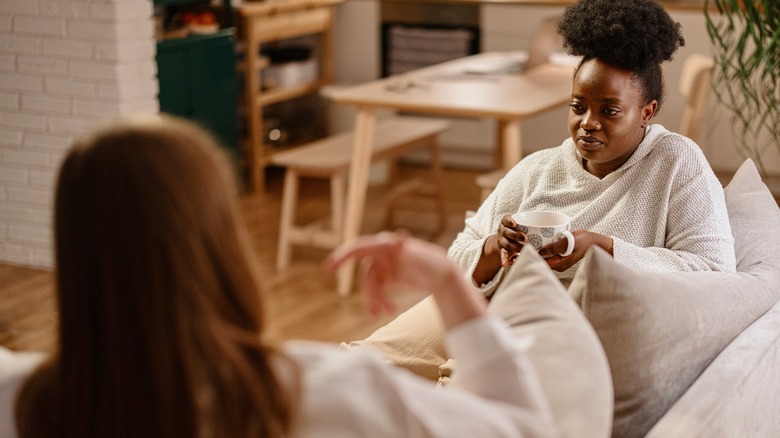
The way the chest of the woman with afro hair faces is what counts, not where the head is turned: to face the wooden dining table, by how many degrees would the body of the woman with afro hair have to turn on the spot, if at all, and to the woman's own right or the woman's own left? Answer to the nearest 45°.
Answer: approximately 135° to the woman's own right

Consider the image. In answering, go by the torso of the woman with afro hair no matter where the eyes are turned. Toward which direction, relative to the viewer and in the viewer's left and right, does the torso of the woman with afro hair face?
facing the viewer and to the left of the viewer

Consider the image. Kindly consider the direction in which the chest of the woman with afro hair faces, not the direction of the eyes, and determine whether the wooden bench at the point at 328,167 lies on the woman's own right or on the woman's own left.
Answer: on the woman's own right

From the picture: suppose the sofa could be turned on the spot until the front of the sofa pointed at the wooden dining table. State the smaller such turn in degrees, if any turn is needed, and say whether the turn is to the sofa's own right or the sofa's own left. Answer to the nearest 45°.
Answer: approximately 45° to the sofa's own right

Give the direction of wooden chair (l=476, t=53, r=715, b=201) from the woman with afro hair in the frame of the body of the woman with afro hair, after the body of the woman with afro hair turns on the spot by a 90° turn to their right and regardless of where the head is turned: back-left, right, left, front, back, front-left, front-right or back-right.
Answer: front-right

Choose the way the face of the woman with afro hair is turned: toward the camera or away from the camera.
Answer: toward the camera

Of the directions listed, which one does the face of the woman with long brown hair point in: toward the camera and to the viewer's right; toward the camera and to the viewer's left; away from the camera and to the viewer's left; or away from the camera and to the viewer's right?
away from the camera and to the viewer's right
